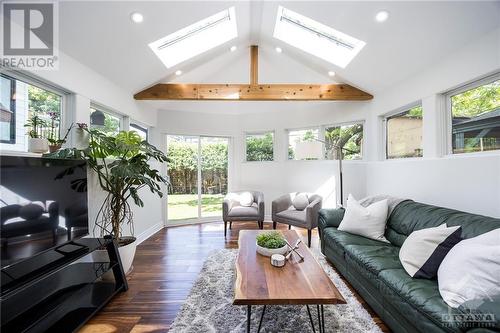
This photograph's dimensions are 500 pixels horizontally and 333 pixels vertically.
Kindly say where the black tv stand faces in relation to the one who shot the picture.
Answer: facing the viewer and to the right of the viewer

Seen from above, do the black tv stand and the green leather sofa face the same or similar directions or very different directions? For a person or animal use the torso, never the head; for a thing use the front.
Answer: very different directions

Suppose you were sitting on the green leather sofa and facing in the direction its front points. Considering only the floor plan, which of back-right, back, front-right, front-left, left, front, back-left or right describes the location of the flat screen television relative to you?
front

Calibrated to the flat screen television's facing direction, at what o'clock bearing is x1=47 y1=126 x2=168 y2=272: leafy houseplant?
The leafy houseplant is roughly at 9 o'clock from the flat screen television.

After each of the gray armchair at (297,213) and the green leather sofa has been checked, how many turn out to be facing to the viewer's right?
0

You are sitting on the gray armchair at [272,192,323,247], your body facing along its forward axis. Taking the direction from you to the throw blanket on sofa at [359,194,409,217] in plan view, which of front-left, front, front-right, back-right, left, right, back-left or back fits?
left

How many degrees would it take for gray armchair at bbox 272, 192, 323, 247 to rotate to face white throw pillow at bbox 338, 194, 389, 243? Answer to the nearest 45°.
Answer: approximately 90° to its left

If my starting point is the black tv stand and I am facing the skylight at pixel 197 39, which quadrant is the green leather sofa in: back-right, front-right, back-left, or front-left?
front-right

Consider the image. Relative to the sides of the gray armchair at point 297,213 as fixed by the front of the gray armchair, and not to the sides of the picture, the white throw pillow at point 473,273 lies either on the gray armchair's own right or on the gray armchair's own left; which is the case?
on the gray armchair's own left

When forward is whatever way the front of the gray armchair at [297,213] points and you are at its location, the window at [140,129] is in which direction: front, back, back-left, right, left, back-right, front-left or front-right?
front-right

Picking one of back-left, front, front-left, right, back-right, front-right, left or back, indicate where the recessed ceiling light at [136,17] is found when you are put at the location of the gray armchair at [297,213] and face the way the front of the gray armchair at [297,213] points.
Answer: front

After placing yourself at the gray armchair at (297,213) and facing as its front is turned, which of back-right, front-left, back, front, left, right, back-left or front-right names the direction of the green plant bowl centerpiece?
front-left

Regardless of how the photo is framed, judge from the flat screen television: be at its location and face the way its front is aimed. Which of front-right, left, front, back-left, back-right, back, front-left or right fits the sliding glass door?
left

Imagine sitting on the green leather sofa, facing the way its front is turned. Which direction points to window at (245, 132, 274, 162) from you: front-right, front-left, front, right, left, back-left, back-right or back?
right

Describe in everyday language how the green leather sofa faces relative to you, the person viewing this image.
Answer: facing the viewer and to the left of the viewer

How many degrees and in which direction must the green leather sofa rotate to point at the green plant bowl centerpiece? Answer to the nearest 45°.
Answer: approximately 45° to its right
